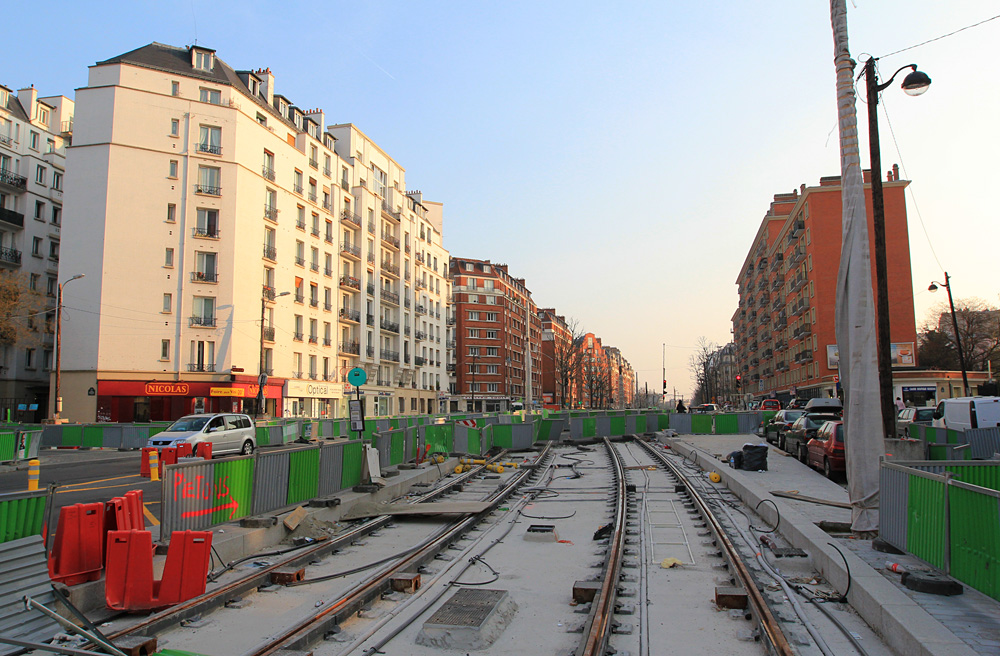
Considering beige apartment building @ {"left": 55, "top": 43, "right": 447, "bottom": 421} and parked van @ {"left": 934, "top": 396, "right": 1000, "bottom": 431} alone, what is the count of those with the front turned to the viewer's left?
1

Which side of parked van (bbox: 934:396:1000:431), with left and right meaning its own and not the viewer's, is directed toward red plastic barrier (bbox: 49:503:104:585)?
left

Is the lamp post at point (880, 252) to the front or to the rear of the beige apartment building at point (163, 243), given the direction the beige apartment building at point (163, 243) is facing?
to the front

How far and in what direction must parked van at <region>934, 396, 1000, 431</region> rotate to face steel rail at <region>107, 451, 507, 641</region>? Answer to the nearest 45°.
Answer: approximately 90° to its left

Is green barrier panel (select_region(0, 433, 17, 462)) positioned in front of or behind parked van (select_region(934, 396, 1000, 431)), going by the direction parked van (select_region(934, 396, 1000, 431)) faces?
in front

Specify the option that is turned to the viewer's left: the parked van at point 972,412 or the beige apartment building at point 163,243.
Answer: the parked van

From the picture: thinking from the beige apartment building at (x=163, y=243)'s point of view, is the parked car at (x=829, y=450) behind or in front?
in front

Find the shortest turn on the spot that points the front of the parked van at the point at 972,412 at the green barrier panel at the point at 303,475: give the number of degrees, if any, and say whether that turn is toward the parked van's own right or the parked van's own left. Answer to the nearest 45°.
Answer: approximately 45° to the parked van's own left

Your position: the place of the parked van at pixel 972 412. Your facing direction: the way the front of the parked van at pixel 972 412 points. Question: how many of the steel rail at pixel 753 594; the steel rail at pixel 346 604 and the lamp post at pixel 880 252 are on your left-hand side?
3

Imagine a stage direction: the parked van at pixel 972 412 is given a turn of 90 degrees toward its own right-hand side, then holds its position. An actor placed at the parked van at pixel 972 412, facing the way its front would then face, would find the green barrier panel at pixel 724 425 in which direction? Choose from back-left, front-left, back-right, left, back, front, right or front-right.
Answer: front-left

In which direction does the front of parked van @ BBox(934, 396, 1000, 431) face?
to the viewer's left

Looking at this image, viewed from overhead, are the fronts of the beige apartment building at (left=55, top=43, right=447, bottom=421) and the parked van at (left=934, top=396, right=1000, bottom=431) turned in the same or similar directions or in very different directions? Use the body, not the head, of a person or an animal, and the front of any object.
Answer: very different directions
